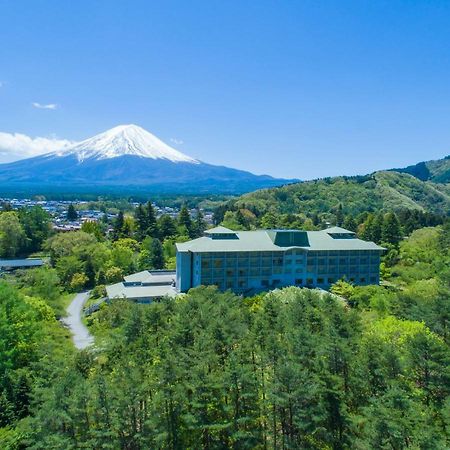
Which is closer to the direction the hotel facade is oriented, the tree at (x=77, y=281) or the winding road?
the winding road

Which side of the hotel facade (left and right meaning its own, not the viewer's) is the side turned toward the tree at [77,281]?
right

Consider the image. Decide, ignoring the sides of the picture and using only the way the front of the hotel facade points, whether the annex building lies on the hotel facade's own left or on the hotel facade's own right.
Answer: on the hotel facade's own right

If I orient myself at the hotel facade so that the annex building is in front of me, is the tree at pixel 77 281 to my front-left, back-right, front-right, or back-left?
front-right

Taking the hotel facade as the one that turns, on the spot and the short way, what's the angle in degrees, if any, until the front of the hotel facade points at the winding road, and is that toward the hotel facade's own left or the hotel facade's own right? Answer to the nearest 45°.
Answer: approximately 45° to the hotel facade's own right

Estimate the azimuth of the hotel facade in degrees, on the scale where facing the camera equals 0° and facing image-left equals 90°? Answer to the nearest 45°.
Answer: approximately 0°

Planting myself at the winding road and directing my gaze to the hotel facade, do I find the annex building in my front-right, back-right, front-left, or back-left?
front-left

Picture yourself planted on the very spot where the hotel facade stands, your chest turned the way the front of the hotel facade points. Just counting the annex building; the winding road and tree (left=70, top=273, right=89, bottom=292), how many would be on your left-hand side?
0
